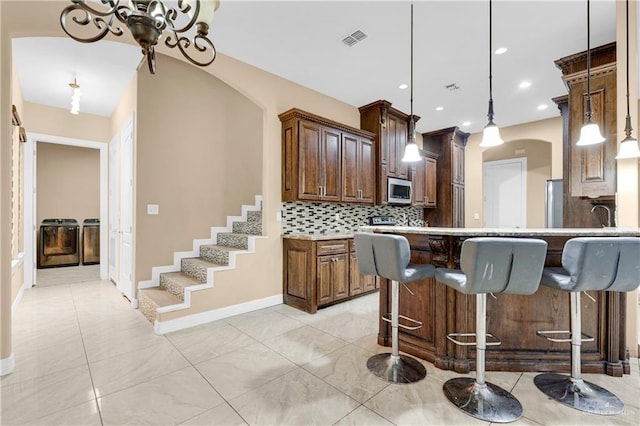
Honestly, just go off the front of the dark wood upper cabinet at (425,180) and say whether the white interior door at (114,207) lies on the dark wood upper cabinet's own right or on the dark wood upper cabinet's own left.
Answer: on the dark wood upper cabinet's own right

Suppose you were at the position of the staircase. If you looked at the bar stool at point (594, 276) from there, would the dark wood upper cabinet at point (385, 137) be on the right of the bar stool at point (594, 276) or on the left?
left

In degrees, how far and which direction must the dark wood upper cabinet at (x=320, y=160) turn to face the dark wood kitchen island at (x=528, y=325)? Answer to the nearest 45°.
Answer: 0° — it already faces it

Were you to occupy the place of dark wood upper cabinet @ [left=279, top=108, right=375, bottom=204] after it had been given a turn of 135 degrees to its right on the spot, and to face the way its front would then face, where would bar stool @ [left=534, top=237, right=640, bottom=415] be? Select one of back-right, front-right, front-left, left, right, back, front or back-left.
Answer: back-left

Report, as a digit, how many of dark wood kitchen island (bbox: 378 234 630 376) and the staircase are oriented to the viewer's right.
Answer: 0

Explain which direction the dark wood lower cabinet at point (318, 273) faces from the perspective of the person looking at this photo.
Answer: facing the viewer and to the right of the viewer

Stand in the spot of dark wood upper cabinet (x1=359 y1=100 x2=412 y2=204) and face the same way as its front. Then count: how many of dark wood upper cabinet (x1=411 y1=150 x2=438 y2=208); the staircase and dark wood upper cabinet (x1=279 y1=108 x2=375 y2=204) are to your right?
2

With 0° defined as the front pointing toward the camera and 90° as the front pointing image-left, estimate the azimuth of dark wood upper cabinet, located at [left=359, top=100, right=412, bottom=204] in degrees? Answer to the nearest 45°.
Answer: approximately 315°

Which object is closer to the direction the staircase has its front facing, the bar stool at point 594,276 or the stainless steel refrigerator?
the bar stool

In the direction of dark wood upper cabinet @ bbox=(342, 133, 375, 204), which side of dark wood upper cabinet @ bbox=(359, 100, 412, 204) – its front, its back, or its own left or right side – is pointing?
right
